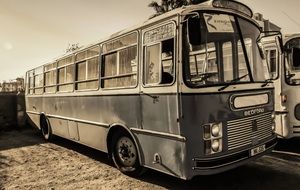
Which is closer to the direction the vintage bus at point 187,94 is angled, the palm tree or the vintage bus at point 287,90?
the vintage bus

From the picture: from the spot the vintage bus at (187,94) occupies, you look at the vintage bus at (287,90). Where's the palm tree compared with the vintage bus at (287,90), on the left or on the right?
left

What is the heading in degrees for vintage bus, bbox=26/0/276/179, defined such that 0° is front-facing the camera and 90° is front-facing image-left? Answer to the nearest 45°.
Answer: approximately 315°

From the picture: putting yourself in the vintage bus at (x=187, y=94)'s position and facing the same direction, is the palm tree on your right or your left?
on your left

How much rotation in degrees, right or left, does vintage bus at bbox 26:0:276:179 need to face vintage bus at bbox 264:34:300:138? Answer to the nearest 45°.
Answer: approximately 90° to its left
